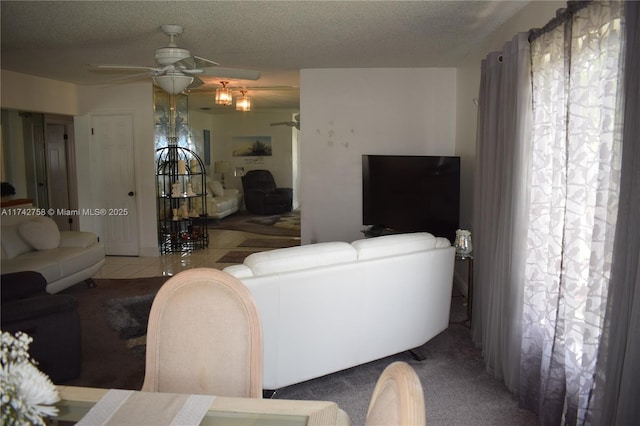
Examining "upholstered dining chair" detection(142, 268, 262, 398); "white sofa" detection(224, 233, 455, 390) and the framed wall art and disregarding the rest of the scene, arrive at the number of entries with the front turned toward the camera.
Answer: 2

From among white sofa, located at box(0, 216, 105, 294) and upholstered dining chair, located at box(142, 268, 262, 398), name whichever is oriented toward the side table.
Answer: the white sofa

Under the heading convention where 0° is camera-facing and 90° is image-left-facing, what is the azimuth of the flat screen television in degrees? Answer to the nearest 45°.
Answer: approximately 45°

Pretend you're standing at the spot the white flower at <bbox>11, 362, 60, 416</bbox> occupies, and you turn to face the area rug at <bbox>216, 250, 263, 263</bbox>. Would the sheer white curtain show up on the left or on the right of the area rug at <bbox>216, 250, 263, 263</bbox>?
right

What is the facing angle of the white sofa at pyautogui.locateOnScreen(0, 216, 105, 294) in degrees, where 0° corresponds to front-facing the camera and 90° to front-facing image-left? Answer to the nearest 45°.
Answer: approximately 315°

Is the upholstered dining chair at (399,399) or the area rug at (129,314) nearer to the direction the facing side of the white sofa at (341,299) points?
the area rug

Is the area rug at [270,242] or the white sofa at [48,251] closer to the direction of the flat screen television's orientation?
the white sofa

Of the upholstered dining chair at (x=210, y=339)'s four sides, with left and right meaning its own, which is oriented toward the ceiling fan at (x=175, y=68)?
back

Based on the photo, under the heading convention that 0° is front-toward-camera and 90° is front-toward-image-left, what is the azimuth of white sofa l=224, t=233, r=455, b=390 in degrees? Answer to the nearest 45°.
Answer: approximately 135°
